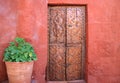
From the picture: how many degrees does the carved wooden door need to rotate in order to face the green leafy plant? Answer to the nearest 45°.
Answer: approximately 45° to its right

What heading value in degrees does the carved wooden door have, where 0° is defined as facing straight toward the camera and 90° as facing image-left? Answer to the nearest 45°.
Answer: approximately 0°

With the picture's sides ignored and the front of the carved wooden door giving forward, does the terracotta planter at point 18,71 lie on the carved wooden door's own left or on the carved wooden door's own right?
on the carved wooden door's own right
